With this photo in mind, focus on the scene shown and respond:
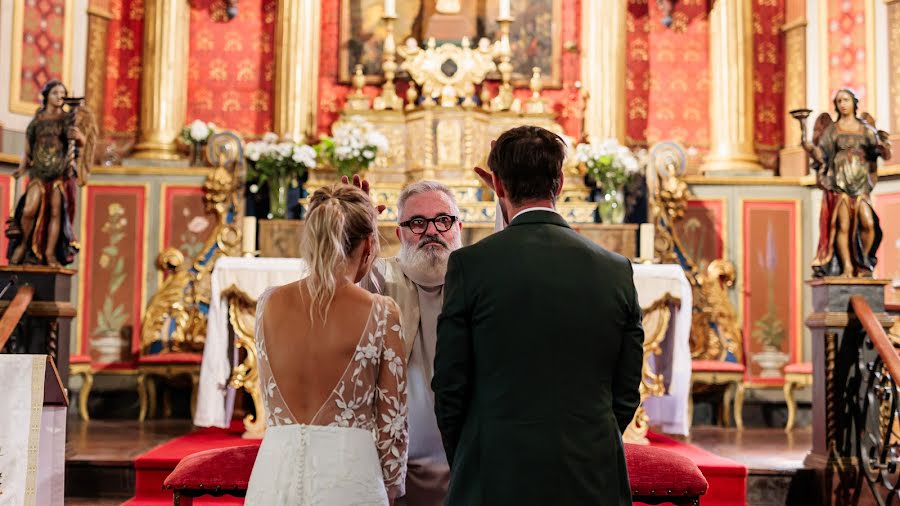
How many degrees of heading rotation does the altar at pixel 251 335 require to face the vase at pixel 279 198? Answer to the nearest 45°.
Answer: approximately 180°

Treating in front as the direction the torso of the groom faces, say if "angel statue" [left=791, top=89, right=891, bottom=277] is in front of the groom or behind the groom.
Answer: in front

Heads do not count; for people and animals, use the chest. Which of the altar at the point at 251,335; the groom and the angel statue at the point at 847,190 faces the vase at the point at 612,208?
the groom

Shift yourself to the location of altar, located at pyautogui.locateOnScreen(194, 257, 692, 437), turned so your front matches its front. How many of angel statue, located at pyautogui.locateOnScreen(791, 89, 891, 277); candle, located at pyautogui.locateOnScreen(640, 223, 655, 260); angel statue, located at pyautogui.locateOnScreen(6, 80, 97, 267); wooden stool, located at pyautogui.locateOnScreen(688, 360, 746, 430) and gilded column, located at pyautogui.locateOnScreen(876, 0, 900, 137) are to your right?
1

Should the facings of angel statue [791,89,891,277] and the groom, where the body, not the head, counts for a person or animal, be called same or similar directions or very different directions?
very different directions

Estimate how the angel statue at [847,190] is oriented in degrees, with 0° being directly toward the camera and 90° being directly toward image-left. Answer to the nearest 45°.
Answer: approximately 0°

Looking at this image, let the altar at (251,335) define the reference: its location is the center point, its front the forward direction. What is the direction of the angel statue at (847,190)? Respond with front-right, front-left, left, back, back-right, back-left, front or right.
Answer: left

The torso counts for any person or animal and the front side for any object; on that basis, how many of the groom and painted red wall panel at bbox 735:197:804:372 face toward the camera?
1

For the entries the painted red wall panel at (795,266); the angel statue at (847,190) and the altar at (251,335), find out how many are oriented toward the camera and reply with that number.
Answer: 3

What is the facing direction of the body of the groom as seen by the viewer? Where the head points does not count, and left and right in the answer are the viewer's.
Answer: facing away from the viewer

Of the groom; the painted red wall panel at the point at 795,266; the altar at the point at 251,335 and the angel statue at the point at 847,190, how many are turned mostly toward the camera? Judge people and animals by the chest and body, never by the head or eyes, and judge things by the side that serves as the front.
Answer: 3

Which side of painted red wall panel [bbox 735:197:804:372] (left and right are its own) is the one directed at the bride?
front

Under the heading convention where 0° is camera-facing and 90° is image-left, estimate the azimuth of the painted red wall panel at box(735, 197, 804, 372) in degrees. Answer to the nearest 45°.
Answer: approximately 0°

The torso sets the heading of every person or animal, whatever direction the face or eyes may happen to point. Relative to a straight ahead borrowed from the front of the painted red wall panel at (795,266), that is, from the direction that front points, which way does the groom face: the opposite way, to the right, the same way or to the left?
the opposite way
